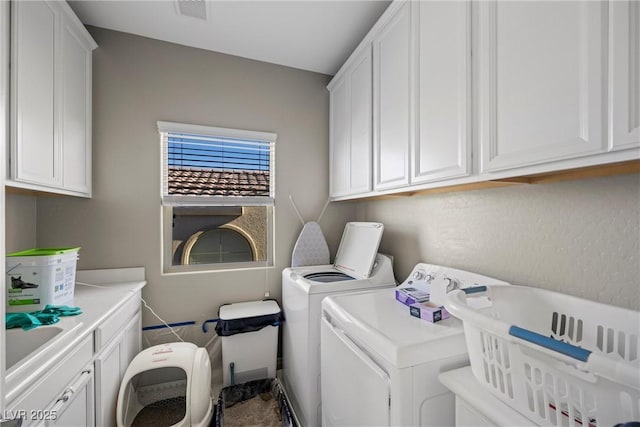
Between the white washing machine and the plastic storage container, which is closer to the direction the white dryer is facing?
the plastic storage container

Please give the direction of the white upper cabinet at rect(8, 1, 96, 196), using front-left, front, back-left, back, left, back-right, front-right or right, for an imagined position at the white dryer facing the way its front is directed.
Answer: front-right

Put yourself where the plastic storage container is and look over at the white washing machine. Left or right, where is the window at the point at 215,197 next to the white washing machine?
left

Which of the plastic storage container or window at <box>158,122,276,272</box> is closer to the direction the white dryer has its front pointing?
the plastic storage container

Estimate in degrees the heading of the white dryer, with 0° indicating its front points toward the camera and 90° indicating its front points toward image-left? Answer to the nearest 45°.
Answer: approximately 45°

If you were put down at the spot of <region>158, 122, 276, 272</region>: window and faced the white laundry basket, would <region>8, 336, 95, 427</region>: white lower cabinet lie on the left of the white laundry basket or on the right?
right

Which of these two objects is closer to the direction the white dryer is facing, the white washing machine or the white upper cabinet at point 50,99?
the white upper cabinet

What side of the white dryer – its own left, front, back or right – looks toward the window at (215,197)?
right

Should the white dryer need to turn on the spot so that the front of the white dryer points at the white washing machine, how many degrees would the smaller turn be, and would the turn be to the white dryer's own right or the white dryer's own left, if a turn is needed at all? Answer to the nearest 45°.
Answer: approximately 90° to the white dryer's own right
